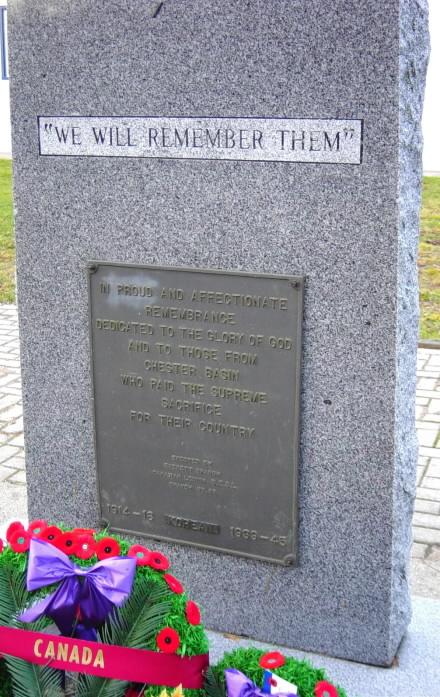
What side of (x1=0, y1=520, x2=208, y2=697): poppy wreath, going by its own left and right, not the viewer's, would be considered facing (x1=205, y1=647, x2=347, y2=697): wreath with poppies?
left

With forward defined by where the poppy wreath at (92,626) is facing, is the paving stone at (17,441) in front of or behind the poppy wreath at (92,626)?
behind

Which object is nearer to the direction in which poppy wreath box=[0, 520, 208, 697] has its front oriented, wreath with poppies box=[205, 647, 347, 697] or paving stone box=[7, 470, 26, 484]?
the wreath with poppies

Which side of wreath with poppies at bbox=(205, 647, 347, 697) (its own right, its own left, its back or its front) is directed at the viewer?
front

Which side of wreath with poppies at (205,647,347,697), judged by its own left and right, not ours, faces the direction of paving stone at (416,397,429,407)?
back

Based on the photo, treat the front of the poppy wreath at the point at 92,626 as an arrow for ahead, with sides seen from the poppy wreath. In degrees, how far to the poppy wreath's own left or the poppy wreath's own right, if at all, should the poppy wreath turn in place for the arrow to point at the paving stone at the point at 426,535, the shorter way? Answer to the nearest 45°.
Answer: approximately 135° to the poppy wreath's own left

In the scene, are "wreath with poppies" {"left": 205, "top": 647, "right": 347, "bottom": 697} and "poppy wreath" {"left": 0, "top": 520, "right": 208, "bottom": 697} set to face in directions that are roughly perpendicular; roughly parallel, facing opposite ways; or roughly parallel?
roughly parallel

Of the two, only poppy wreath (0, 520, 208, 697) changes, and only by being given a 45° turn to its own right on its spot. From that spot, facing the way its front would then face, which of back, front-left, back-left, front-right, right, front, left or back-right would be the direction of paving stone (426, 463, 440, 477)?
back

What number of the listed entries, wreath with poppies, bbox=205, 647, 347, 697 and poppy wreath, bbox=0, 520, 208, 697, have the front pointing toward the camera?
2

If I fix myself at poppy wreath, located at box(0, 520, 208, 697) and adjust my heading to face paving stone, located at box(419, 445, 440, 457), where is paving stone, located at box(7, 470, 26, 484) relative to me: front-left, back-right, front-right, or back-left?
front-left

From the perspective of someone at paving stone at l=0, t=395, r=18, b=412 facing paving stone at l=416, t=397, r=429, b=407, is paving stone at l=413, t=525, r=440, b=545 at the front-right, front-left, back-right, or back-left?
front-right
